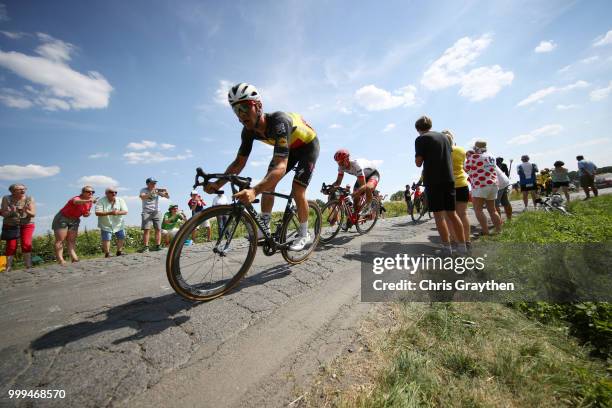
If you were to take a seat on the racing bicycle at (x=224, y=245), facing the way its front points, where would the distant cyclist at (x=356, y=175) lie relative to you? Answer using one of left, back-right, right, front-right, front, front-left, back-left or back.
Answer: back

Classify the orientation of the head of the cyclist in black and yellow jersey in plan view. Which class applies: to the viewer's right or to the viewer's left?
to the viewer's left

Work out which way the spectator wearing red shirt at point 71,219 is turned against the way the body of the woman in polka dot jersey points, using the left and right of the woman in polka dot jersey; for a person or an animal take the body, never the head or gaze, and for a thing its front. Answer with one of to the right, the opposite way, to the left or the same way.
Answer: to the right

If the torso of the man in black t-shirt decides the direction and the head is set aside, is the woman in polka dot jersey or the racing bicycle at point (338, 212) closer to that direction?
the racing bicycle

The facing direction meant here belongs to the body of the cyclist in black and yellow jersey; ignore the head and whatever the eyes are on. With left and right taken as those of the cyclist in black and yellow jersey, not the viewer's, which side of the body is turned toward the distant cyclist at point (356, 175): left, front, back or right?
back

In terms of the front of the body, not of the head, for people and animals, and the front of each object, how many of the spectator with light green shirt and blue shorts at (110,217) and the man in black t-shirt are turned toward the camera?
1

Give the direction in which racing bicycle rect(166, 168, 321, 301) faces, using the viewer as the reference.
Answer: facing the viewer and to the left of the viewer

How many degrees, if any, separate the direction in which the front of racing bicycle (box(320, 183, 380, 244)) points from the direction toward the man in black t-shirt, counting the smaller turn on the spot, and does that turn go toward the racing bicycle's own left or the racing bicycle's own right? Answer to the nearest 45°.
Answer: approximately 90° to the racing bicycle's own left

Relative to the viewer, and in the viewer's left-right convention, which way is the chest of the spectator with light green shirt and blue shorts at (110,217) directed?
facing the viewer

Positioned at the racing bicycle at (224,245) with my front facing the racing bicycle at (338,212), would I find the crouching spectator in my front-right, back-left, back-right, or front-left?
front-left

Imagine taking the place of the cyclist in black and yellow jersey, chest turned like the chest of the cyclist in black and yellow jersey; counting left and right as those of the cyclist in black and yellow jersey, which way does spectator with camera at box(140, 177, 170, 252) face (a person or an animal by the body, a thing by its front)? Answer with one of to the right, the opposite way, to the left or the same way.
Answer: to the left

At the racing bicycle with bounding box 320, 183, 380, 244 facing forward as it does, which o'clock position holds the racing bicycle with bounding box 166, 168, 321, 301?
the racing bicycle with bounding box 166, 168, 321, 301 is roughly at 11 o'clock from the racing bicycle with bounding box 320, 183, 380, 244.

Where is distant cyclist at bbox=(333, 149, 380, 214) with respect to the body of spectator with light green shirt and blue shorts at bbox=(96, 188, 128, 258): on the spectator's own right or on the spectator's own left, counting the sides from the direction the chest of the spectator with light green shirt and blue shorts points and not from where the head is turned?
on the spectator's own left

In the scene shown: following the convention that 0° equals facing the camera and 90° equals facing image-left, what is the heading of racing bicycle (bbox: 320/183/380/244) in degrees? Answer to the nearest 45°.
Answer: approximately 45°

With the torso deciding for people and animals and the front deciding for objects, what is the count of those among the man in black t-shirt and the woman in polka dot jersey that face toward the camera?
0

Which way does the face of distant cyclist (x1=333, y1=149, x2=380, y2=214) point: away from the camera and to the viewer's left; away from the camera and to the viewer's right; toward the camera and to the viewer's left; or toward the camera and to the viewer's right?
toward the camera and to the viewer's left

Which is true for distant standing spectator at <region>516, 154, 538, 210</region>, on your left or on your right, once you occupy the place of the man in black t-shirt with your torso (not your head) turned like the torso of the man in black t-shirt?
on your right

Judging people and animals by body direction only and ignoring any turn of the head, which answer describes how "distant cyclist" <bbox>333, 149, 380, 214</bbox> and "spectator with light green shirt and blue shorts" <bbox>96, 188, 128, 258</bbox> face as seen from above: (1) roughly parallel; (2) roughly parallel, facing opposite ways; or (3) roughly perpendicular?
roughly perpendicular

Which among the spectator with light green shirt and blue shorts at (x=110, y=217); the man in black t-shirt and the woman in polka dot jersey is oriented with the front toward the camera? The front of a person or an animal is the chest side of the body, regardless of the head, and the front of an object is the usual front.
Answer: the spectator with light green shirt and blue shorts
